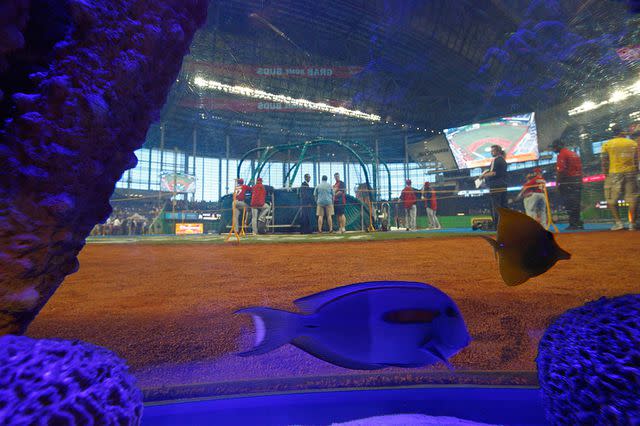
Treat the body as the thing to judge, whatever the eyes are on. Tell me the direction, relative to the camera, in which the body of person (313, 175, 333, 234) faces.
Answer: away from the camera

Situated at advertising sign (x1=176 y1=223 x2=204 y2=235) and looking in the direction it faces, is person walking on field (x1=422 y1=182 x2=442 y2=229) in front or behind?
in front

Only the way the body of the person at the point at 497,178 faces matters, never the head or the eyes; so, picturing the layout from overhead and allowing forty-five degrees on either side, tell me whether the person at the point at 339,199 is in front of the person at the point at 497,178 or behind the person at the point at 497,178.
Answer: in front

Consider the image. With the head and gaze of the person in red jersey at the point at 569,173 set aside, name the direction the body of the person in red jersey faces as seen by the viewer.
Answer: to the viewer's left

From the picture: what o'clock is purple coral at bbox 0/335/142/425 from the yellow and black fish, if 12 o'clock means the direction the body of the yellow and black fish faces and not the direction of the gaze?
The purple coral is roughly at 4 o'clock from the yellow and black fish.

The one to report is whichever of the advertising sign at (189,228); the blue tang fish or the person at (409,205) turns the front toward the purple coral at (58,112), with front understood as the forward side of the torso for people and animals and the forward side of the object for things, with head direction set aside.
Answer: the advertising sign

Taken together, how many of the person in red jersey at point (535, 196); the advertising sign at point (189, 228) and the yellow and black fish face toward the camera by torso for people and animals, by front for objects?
1

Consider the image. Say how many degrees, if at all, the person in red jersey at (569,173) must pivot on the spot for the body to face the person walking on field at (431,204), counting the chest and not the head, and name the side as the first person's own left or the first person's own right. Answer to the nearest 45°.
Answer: approximately 45° to the first person's own left

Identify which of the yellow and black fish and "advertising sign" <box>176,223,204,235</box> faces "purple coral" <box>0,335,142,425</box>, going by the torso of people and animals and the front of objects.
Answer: the advertising sign
